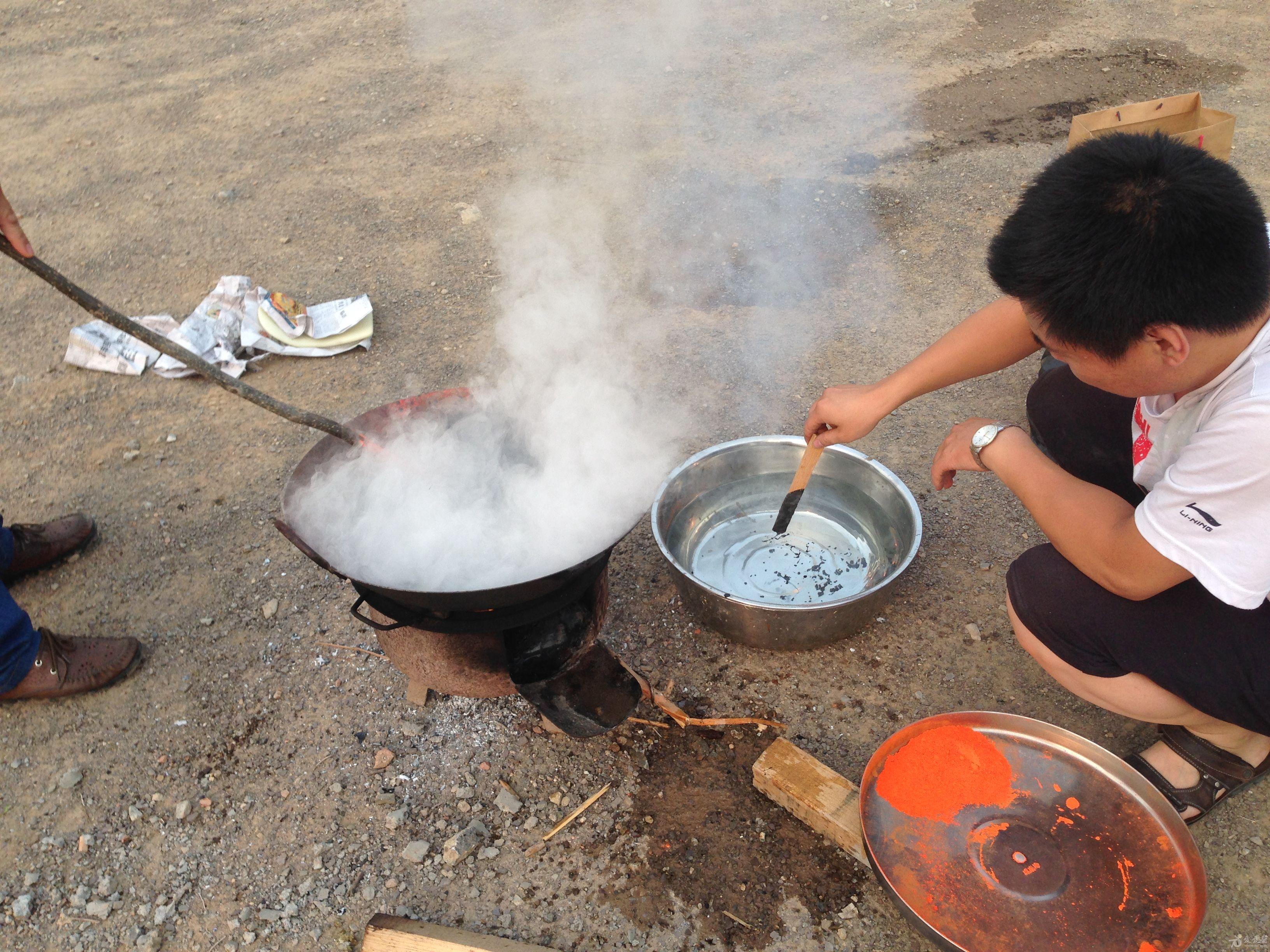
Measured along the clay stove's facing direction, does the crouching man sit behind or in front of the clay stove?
in front

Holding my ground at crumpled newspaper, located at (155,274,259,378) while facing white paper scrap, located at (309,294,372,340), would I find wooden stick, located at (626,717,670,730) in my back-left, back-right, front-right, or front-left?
front-right

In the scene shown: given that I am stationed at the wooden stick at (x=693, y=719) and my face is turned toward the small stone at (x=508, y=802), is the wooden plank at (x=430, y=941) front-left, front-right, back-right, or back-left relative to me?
front-left

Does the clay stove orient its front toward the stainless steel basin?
no

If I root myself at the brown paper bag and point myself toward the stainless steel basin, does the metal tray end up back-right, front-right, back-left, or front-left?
front-left

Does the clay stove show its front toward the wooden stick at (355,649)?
no

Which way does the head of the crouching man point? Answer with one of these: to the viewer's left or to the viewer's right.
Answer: to the viewer's left

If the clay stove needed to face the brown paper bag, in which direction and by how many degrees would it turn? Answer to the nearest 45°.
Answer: approximately 90° to its left

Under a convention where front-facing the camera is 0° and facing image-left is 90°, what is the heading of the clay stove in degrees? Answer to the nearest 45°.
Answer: approximately 315°

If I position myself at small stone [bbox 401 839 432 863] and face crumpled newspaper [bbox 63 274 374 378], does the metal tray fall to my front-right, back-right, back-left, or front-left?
back-right
